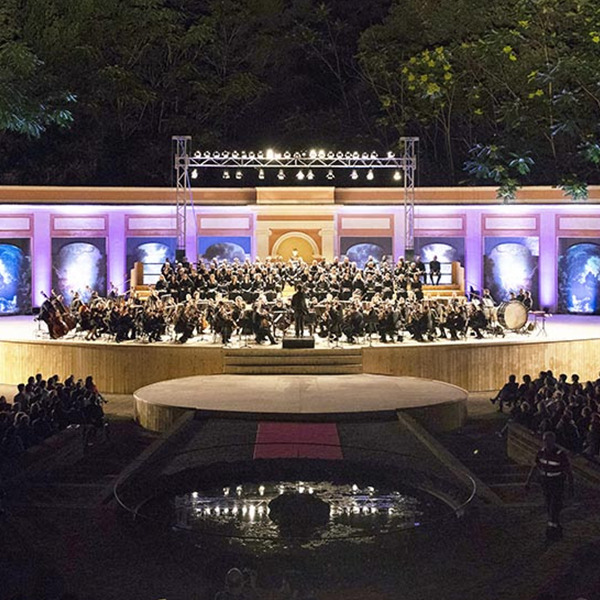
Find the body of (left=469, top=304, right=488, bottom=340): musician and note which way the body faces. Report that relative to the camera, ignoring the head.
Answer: to the viewer's left

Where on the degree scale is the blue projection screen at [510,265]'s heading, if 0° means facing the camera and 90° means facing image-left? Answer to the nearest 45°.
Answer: approximately 0°

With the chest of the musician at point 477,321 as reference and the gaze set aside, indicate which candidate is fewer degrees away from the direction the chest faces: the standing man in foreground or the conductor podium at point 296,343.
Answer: the conductor podium

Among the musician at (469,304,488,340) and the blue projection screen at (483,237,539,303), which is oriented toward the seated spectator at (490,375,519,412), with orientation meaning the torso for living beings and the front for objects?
the blue projection screen

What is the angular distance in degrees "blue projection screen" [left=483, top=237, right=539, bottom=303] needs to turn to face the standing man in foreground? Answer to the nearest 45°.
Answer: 0° — it already faces them

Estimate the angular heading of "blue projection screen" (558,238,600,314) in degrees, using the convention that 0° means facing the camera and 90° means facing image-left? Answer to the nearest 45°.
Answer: approximately 0°

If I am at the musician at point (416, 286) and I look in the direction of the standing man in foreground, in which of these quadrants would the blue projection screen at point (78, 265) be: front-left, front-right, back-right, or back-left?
back-right

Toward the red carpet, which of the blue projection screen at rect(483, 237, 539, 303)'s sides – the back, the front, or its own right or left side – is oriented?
front
